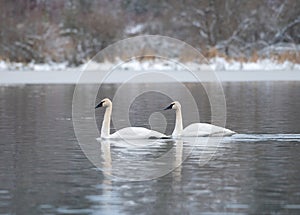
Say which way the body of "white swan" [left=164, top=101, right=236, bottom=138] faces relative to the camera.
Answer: to the viewer's left
